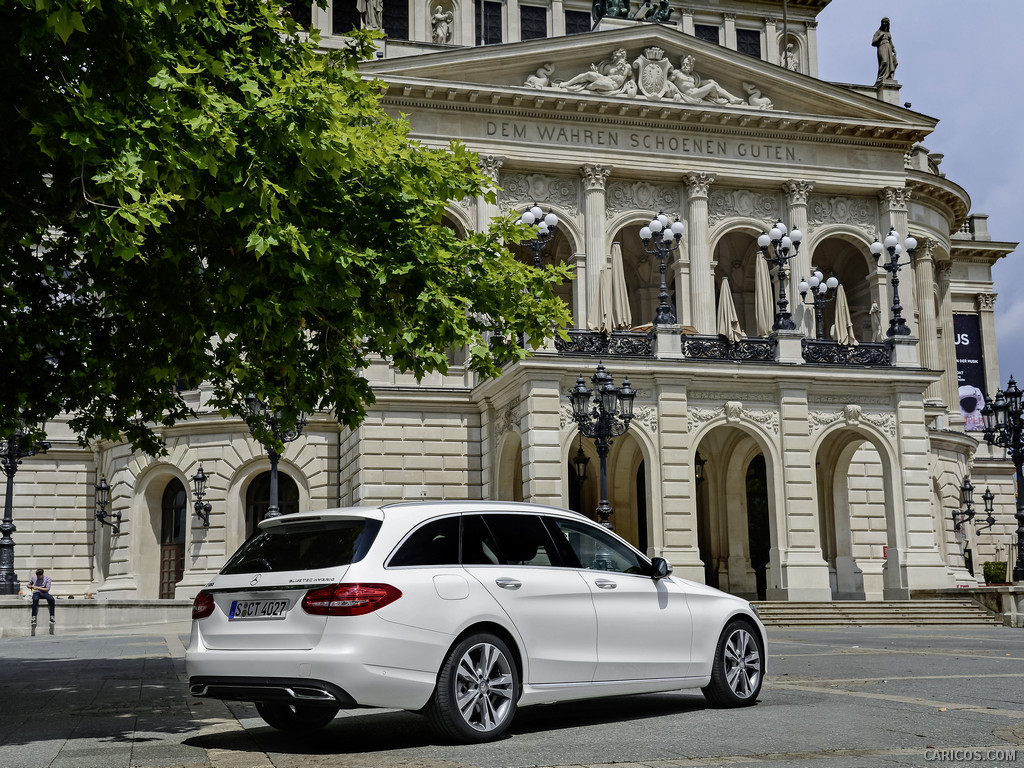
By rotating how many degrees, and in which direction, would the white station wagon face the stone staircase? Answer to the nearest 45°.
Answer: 0° — it already faces it

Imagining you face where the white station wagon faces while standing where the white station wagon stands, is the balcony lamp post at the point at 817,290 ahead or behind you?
ahead

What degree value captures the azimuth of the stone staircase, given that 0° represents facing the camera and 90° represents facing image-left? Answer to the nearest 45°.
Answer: approximately 0°

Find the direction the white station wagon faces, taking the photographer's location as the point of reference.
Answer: facing away from the viewer and to the right of the viewer

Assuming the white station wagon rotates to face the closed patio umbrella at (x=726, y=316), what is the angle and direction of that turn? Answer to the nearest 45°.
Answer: approximately 45° to its left

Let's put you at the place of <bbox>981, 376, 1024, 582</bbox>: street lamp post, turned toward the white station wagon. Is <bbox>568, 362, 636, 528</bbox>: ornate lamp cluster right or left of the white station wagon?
right

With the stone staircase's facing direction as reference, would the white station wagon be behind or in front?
in front

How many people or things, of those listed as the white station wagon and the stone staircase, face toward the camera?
1
